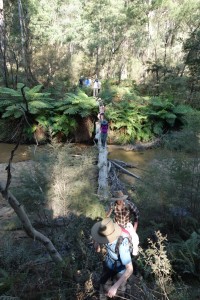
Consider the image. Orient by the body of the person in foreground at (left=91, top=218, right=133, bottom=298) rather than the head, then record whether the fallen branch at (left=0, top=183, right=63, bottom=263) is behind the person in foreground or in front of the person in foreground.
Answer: in front
